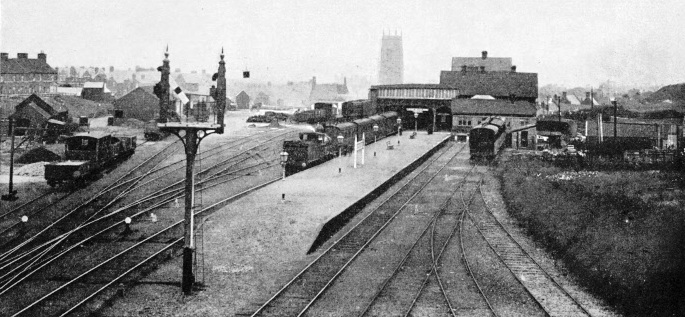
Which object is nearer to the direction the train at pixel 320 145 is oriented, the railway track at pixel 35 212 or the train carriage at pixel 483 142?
the railway track

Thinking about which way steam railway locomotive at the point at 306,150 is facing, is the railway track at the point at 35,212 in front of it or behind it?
in front

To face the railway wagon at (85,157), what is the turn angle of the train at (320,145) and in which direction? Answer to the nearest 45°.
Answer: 0° — it already faces it

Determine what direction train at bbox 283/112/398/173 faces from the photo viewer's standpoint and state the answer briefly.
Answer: facing the viewer and to the left of the viewer
